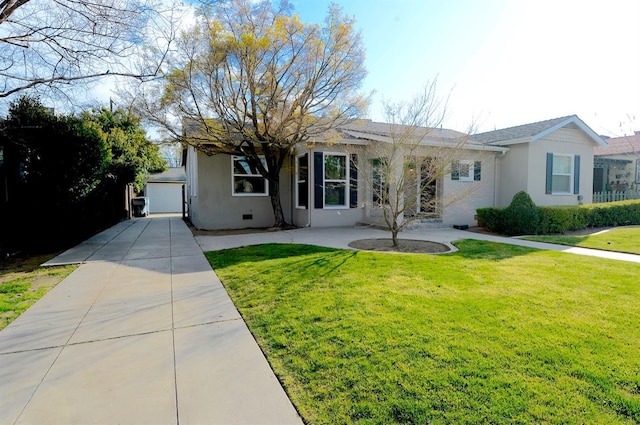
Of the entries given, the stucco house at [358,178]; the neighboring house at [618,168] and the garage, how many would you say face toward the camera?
3

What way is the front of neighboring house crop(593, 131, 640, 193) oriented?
toward the camera

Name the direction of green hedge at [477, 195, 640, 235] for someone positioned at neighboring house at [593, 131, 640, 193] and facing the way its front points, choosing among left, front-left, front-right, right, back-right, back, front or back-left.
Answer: front

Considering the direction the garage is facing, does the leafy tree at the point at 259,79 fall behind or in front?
in front

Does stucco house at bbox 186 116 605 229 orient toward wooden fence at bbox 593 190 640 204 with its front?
no

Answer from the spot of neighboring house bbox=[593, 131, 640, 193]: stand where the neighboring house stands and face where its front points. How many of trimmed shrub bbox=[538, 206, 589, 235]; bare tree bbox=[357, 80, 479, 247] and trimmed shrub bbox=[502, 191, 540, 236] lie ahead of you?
3

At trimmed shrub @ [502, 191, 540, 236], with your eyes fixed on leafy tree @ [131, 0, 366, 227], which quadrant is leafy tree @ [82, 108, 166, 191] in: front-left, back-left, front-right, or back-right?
front-right

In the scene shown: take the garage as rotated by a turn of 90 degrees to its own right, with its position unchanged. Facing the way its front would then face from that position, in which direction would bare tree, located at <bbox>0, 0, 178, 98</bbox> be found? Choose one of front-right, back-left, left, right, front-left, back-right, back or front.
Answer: left

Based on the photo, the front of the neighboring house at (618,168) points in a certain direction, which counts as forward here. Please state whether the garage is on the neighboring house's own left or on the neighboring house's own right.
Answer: on the neighboring house's own right

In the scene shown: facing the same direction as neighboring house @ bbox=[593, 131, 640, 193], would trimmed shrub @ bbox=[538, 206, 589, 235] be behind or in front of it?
in front

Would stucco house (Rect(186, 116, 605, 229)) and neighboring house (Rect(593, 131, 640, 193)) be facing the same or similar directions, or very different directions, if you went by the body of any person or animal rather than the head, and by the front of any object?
same or similar directions

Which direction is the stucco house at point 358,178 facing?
toward the camera

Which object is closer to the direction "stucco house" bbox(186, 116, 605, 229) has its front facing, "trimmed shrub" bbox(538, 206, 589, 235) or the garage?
the trimmed shrub

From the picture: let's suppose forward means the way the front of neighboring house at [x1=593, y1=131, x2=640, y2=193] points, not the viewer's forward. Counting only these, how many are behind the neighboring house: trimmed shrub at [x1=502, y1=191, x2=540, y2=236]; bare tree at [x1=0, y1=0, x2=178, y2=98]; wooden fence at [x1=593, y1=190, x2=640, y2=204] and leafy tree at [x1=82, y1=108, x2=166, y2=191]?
0
